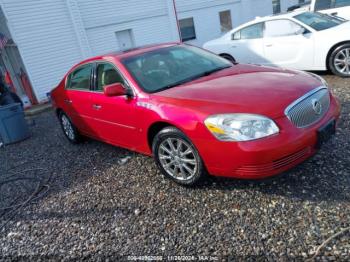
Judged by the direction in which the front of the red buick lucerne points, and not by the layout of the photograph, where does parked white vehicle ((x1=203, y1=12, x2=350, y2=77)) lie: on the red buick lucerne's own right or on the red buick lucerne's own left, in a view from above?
on the red buick lucerne's own left

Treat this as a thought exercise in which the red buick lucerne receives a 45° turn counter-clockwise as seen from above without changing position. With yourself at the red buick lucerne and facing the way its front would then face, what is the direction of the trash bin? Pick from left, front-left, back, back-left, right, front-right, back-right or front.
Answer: back-left

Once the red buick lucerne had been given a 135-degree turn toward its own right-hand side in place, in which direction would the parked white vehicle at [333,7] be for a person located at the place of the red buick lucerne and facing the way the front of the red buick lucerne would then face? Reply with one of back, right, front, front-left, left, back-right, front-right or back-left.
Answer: back-right

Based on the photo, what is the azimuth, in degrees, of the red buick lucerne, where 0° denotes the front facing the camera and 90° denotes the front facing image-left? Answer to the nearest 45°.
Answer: approximately 315°

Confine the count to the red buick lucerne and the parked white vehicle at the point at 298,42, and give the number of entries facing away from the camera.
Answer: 0
